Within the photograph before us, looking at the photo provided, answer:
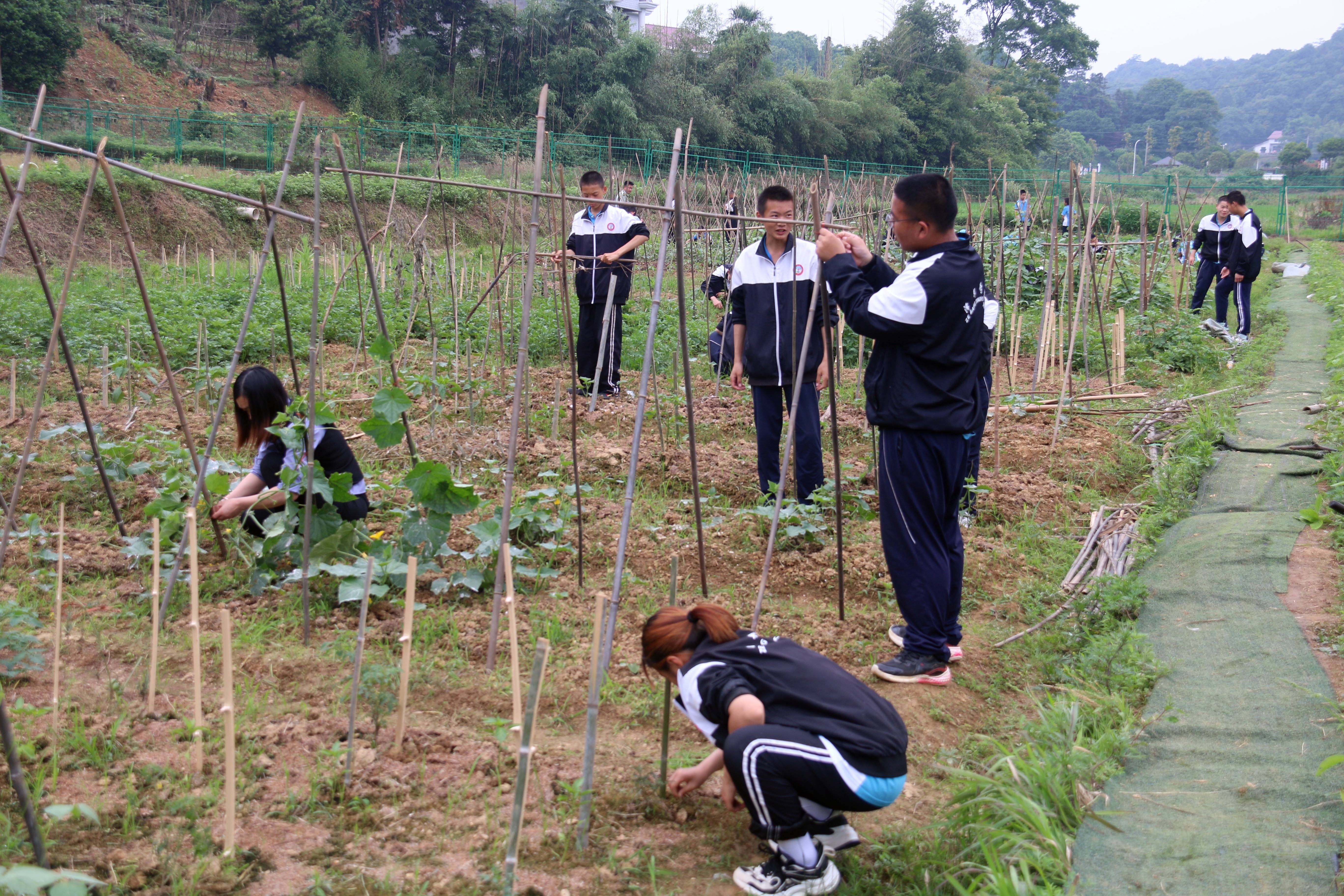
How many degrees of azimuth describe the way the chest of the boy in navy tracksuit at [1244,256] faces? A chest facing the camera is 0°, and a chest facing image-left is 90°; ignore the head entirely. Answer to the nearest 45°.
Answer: approximately 90°

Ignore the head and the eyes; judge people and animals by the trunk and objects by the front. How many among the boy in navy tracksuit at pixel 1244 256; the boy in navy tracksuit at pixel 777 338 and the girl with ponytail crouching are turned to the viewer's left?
2

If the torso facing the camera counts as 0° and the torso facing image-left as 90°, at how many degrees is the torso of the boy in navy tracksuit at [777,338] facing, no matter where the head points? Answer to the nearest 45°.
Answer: approximately 0°

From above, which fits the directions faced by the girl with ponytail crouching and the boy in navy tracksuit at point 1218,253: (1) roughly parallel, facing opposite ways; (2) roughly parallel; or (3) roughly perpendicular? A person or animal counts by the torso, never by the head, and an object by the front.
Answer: roughly perpendicular

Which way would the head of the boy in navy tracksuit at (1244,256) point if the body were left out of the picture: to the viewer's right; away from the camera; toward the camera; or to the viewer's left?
to the viewer's left

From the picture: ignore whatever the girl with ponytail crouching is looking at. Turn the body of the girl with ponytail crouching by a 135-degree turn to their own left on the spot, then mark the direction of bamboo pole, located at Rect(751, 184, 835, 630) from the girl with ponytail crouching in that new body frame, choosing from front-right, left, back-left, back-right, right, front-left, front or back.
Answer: back-left

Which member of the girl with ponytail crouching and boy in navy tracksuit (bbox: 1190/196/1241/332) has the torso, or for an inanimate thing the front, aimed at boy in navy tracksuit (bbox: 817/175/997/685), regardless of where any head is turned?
boy in navy tracksuit (bbox: 1190/196/1241/332)

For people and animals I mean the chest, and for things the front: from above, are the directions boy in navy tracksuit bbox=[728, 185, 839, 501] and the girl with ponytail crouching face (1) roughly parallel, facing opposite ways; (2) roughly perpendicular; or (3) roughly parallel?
roughly perpendicular

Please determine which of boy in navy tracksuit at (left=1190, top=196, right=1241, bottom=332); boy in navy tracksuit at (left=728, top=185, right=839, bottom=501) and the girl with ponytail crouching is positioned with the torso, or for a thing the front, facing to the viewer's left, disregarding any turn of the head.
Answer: the girl with ponytail crouching
